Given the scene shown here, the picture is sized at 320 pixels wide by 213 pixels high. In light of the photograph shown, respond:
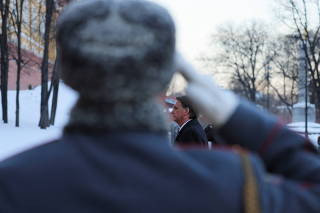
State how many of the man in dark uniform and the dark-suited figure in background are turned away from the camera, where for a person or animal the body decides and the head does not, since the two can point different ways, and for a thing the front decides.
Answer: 1

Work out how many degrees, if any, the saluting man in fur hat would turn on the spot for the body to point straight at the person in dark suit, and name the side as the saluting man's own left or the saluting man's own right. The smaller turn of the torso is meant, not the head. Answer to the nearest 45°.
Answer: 0° — they already face them

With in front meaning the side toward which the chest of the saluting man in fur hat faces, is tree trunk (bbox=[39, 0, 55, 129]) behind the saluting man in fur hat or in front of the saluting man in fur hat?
in front
